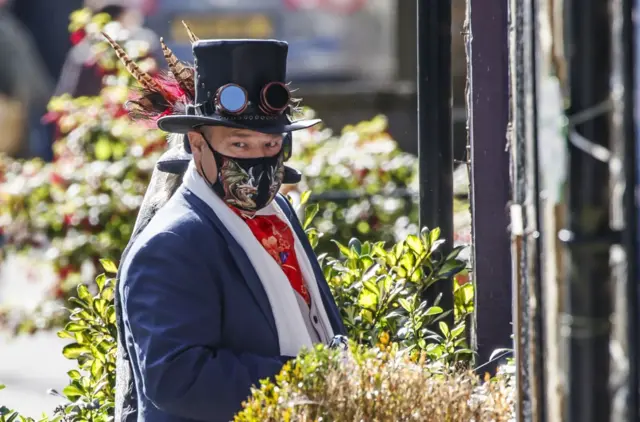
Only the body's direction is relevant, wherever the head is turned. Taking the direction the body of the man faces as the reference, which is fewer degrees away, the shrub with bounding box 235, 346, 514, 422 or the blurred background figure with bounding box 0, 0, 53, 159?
the shrub

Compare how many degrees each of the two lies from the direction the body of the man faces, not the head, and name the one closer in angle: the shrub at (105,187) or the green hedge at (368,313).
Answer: the green hedge

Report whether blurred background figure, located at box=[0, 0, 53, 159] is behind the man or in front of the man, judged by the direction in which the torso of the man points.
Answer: behind

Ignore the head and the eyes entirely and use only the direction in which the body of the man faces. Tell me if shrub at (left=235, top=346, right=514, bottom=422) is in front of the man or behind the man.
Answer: in front

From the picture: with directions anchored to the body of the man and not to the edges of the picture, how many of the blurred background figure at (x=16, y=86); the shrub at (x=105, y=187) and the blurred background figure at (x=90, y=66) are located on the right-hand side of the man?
0

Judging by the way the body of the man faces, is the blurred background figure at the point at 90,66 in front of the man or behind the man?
behind

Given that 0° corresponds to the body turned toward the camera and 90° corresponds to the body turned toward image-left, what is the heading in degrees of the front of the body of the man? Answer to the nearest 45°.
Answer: approximately 315°

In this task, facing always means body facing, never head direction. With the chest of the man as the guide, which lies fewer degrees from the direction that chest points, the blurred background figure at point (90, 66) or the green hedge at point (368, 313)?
the green hedge

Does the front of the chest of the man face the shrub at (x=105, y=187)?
no

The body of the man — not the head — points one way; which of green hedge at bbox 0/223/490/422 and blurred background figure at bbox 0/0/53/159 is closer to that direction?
the green hedge
